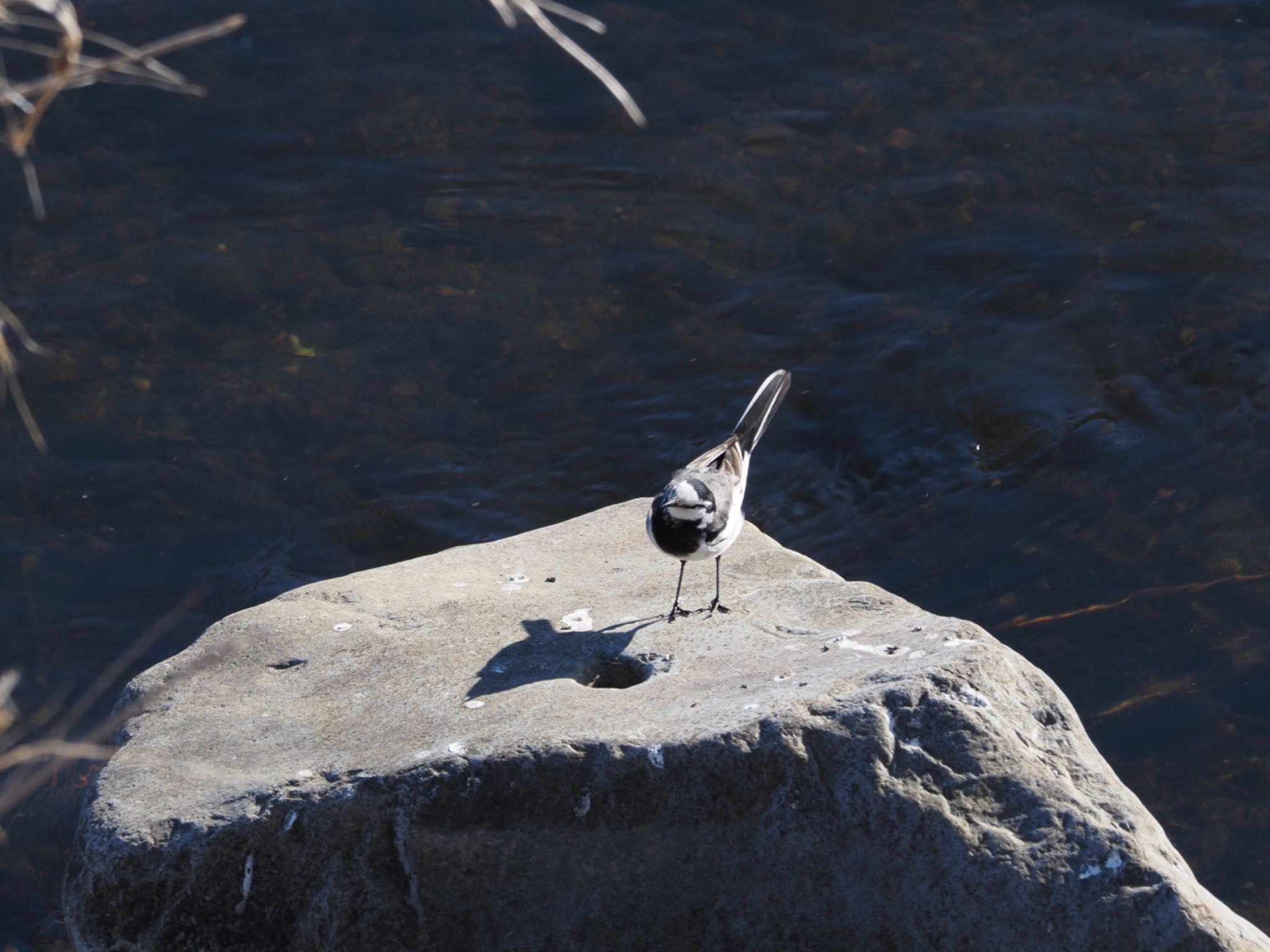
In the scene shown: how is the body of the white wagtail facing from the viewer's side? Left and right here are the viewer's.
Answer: facing the viewer and to the left of the viewer

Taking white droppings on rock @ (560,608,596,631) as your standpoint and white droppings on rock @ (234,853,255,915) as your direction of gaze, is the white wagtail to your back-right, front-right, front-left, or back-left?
back-left

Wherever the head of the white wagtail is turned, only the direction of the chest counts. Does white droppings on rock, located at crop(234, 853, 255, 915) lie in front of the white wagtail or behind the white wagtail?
in front
